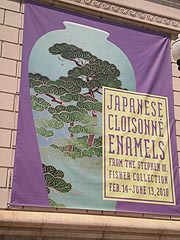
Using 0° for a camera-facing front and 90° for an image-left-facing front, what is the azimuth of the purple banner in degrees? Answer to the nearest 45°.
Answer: approximately 315°
